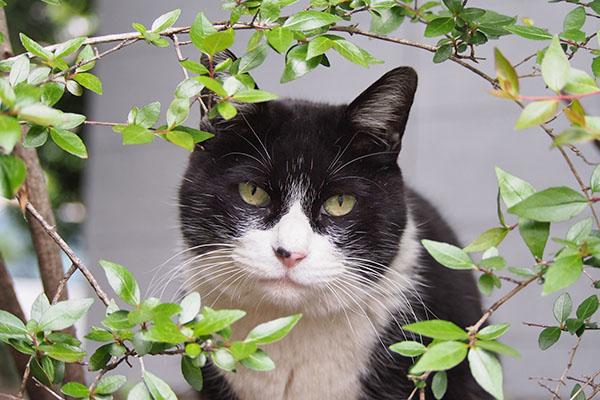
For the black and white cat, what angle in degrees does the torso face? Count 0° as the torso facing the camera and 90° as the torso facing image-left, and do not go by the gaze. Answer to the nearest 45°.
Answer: approximately 0°
